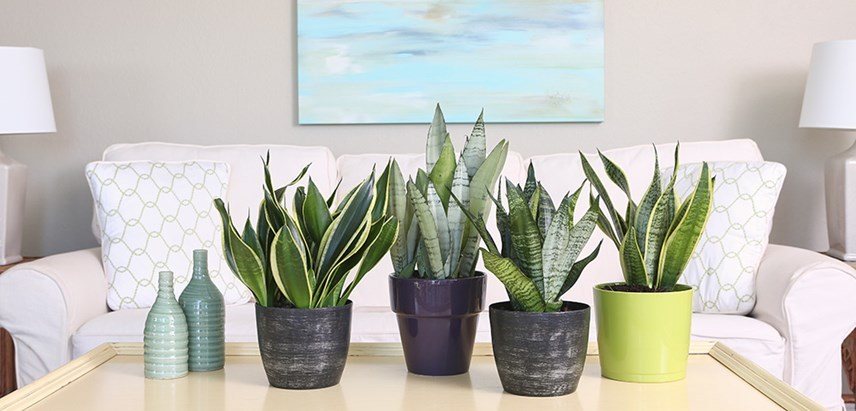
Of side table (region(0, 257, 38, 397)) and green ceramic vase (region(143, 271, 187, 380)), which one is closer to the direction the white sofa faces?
the green ceramic vase

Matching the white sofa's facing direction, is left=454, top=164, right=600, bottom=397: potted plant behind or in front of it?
in front

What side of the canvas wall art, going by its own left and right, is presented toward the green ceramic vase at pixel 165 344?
front

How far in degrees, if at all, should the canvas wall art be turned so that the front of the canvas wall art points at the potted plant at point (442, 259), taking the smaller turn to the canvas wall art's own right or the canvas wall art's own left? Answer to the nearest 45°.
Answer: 0° — it already faces it

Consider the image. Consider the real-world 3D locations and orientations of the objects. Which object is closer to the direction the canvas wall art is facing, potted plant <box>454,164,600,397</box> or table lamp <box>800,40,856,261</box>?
the potted plant

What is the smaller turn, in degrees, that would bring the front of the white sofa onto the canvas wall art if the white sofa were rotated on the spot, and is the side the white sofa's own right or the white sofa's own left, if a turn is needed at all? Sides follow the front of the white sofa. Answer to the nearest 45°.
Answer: approximately 135° to the white sofa's own right

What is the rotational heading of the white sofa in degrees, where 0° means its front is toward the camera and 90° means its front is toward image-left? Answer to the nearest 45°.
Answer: approximately 0°

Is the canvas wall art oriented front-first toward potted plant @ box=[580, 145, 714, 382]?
yes

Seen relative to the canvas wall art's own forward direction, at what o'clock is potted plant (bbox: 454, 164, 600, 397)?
The potted plant is roughly at 12 o'clock from the canvas wall art.

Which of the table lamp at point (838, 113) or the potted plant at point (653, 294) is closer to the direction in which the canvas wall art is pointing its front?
the potted plant

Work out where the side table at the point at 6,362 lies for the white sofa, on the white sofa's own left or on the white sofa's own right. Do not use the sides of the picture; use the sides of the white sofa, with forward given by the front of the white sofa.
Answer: on the white sofa's own right

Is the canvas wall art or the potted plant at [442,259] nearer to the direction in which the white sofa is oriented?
the potted plant
